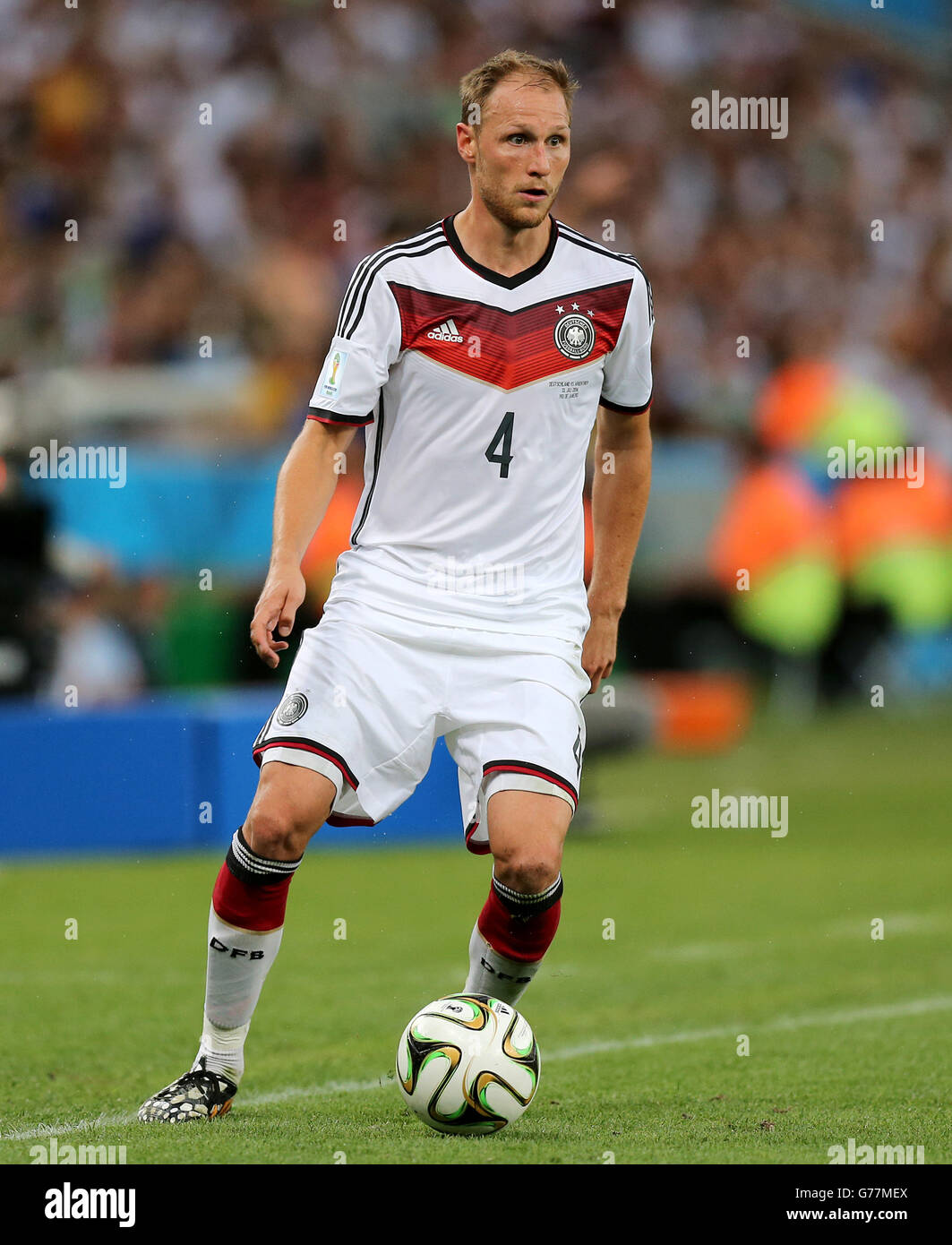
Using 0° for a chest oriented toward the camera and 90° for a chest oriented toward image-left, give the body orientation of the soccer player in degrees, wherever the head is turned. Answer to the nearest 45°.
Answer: approximately 0°

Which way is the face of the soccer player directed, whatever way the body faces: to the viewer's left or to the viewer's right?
to the viewer's right
